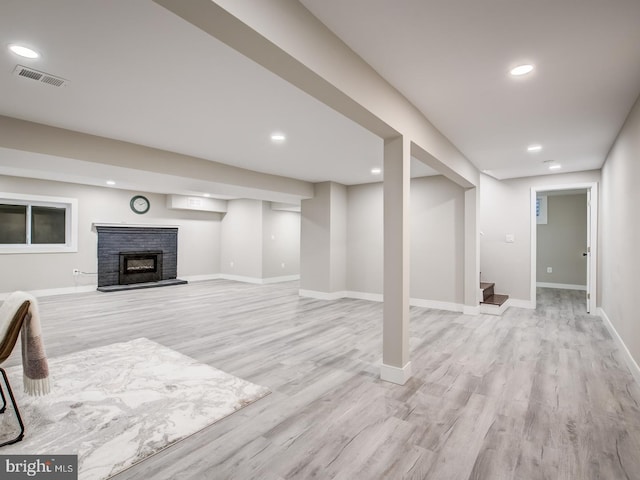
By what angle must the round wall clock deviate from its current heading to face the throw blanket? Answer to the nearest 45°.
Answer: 0° — it already faces it

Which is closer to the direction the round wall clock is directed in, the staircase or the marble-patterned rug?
the marble-patterned rug

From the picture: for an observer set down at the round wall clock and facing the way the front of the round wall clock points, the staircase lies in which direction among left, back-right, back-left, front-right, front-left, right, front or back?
front-left

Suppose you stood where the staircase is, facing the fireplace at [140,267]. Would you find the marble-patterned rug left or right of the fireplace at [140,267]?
left

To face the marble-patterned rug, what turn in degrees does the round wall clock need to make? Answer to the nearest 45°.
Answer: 0° — it already faces it

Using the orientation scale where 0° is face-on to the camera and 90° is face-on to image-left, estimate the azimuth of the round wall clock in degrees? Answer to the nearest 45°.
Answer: approximately 0°
